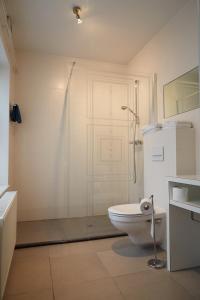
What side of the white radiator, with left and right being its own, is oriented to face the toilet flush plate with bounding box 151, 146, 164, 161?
front

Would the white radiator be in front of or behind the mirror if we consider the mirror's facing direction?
in front

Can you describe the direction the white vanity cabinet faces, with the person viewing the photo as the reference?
facing the viewer and to the left of the viewer

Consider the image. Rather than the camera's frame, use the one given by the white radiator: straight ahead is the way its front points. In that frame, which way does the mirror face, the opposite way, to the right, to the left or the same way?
the opposite way

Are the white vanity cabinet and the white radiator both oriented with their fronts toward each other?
yes

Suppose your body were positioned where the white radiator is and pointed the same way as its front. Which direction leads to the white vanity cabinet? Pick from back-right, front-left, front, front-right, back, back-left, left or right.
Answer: front

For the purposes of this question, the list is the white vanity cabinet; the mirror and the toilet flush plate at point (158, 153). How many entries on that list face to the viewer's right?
0

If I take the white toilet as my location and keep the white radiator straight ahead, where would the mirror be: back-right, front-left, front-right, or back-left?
back-left

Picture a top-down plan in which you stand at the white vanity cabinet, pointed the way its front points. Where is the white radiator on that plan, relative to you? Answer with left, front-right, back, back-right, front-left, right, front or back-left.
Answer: front

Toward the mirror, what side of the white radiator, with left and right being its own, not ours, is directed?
front

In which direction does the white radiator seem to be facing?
to the viewer's right

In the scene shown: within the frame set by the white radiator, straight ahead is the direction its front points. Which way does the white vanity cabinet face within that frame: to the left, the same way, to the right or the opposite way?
the opposite way

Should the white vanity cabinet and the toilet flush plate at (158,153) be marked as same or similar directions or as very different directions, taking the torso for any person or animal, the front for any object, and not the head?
same or similar directions
